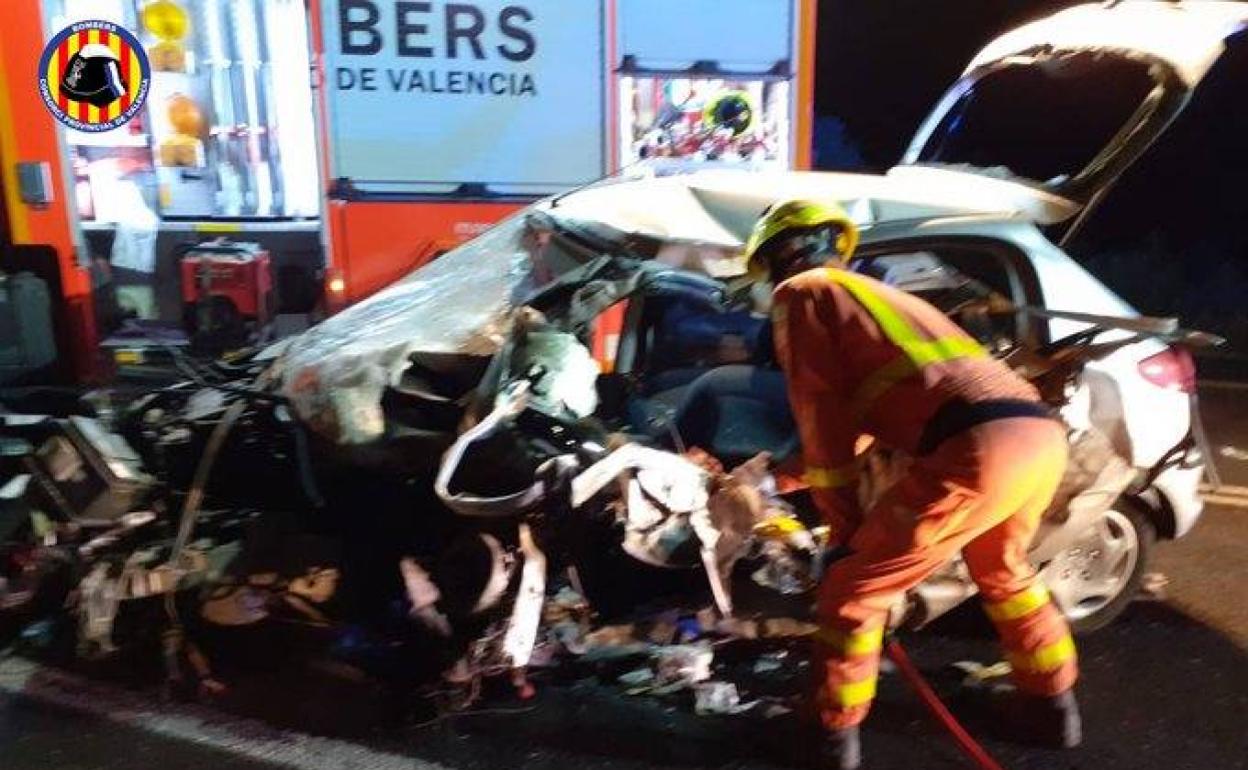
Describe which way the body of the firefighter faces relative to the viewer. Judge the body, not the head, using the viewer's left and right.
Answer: facing away from the viewer and to the left of the viewer

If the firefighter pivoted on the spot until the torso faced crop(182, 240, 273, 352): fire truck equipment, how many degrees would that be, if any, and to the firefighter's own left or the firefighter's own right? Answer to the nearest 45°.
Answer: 0° — they already face it

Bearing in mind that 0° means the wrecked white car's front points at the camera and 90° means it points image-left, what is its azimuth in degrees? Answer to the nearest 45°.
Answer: approximately 90°

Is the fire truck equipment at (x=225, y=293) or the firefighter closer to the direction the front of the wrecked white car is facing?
the fire truck equipment

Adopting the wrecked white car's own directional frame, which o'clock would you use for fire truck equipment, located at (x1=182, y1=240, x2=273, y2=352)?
The fire truck equipment is roughly at 2 o'clock from the wrecked white car.
